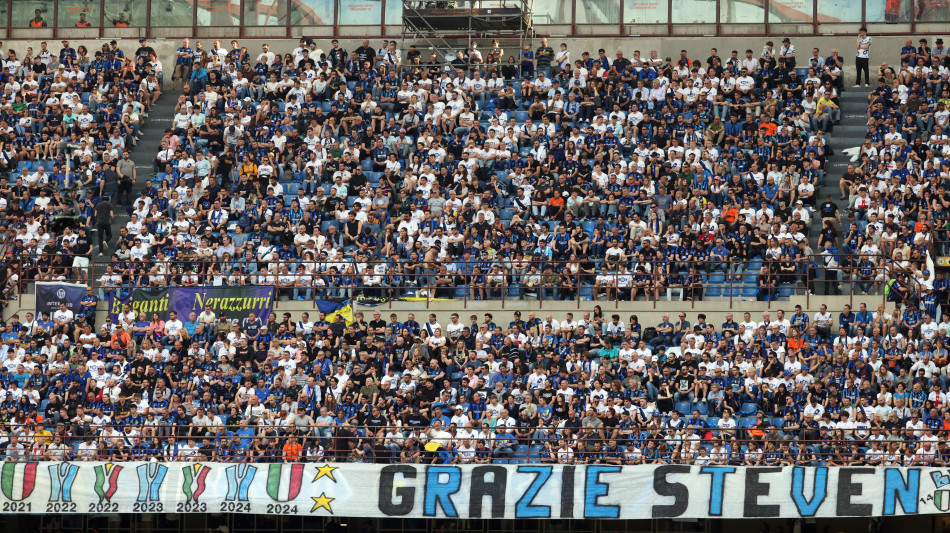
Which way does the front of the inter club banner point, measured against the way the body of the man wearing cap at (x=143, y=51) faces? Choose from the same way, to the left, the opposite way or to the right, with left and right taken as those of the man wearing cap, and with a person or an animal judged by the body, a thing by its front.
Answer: the same way

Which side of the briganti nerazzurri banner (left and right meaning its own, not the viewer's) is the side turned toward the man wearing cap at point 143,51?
back

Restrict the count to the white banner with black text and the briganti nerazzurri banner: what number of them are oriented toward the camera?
2

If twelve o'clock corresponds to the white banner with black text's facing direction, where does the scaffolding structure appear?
The scaffolding structure is roughly at 6 o'clock from the white banner with black text.

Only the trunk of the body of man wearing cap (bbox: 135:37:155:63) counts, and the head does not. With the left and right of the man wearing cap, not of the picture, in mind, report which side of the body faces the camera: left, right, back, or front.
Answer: front

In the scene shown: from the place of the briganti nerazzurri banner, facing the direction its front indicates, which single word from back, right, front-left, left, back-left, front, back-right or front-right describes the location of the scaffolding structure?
back-left

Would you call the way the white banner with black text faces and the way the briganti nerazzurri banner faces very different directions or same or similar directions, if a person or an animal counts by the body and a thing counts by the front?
same or similar directions

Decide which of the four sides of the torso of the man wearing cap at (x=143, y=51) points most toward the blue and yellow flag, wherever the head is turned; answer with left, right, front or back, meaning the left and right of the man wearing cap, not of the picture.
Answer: front

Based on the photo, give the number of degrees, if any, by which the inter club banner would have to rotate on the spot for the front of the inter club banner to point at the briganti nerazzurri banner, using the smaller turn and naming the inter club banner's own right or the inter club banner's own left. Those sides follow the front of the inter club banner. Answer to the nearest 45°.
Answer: approximately 90° to the inter club banner's own left

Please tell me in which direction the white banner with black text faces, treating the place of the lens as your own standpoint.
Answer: facing the viewer

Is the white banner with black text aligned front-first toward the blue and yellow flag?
no

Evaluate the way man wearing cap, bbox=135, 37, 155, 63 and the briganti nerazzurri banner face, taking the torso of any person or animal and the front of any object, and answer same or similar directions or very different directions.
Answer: same or similar directions

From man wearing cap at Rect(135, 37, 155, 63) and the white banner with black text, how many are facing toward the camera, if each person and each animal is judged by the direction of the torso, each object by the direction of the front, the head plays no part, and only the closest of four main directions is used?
2

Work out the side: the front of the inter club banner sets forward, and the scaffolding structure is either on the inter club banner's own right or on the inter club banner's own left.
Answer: on the inter club banner's own left

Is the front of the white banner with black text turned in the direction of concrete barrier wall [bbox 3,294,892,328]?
no
